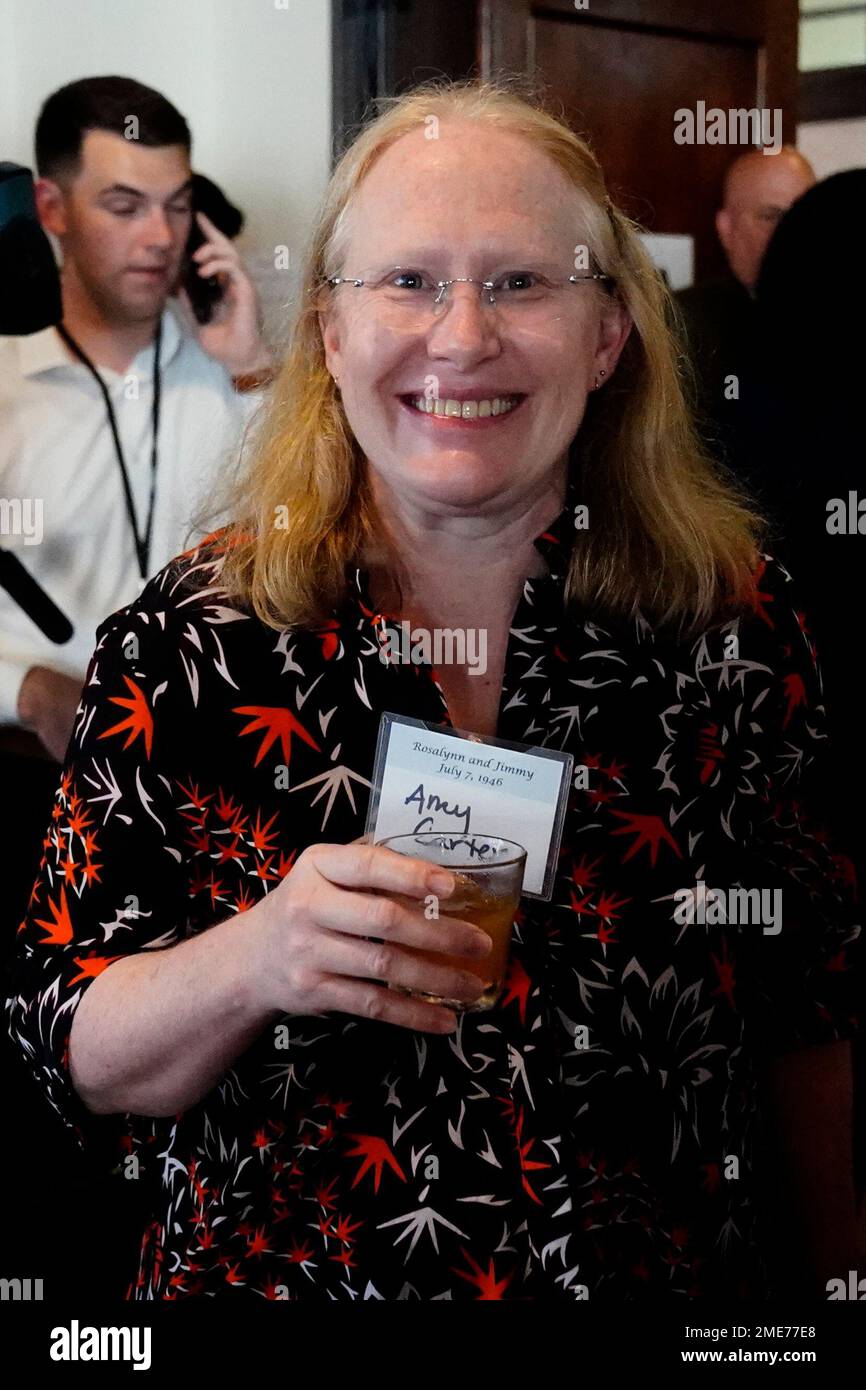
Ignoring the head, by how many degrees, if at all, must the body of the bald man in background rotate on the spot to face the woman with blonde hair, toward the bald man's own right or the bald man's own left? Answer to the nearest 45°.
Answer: approximately 45° to the bald man's own right

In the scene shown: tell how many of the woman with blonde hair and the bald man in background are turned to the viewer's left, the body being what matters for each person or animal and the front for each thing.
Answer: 0

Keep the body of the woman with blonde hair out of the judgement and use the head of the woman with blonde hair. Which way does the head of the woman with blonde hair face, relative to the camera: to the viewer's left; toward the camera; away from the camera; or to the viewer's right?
toward the camera

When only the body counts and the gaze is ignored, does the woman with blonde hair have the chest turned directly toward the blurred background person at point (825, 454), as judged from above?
no

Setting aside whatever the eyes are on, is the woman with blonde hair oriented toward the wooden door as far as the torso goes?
no

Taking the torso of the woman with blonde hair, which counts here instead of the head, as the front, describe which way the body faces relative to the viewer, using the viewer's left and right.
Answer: facing the viewer

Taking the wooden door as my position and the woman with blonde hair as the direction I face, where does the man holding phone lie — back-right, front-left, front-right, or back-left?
front-right

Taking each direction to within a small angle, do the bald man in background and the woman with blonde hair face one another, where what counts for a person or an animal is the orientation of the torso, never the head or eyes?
no
